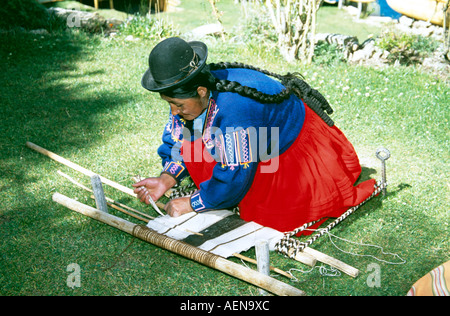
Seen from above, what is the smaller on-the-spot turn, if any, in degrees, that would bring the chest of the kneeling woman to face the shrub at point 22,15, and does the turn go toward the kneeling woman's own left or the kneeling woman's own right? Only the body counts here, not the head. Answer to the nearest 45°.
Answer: approximately 90° to the kneeling woman's own right

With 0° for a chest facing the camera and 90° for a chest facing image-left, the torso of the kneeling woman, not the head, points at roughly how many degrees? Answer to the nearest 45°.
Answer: approximately 45°

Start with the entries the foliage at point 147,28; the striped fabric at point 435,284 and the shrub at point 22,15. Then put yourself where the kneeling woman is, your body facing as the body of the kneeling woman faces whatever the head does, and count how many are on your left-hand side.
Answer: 1

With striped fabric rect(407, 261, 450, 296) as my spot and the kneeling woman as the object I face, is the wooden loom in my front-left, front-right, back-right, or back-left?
front-left

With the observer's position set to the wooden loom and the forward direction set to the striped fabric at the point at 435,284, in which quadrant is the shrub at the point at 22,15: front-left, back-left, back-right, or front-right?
back-left

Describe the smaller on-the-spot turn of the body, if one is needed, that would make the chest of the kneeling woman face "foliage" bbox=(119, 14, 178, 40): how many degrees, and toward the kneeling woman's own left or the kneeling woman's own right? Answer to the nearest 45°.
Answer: approximately 135° to the kneeling woman's own right

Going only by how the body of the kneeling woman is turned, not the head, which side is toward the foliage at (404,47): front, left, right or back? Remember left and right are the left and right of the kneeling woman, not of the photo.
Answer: back

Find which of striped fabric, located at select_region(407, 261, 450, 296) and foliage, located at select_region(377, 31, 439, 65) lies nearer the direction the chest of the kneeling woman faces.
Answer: the striped fabric

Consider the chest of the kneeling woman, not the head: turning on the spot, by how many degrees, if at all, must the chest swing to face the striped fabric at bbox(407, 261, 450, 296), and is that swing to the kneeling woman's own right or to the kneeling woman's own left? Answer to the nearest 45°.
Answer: approximately 90° to the kneeling woman's own left

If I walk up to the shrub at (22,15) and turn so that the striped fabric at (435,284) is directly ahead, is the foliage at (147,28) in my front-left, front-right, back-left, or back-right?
front-left

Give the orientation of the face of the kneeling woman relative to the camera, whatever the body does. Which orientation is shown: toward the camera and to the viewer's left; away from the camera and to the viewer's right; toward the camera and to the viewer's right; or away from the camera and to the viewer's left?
toward the camera and to the viewer's left
